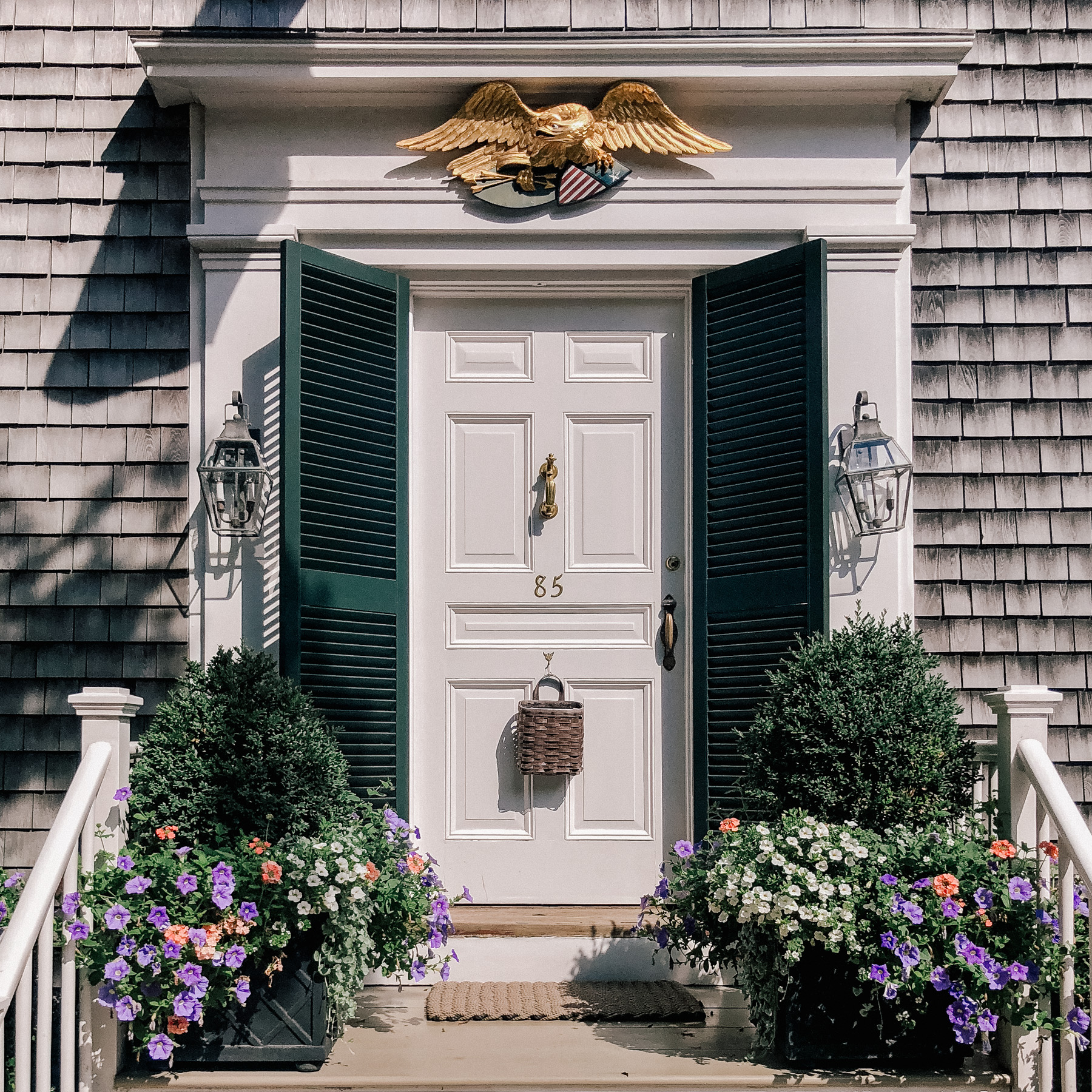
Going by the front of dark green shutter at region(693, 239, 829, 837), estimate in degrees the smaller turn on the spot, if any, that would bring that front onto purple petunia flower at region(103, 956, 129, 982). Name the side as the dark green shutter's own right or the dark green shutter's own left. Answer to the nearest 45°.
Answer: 0° — it already faces it

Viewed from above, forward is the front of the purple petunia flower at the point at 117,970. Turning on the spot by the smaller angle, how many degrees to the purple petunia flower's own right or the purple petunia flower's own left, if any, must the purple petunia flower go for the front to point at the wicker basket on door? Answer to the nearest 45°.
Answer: approximately 135° to the purple petunia flower's own left

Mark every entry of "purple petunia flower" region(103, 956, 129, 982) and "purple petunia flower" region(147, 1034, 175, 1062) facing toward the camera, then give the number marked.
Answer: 2

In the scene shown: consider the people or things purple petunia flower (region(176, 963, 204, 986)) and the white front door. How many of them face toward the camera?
2

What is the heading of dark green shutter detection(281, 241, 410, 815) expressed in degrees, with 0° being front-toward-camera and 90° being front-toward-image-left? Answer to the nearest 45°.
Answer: approximately 315°

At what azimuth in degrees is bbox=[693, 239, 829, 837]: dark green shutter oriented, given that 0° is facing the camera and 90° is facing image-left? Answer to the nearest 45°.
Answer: approximately 45°
